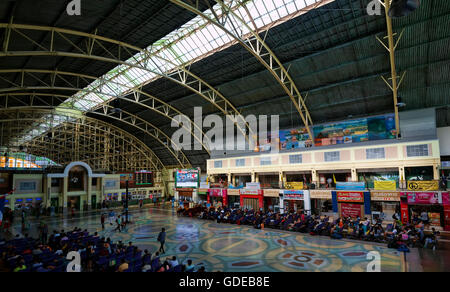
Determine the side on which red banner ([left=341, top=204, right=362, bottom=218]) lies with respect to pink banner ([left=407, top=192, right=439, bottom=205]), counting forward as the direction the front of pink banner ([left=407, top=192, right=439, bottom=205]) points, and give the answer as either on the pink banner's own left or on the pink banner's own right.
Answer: on the pink banner's own right

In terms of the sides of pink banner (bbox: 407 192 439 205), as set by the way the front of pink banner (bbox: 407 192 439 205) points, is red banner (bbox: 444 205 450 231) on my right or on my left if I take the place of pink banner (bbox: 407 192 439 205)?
on my left

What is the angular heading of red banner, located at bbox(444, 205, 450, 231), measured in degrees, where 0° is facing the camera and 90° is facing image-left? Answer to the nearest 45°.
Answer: approximately 0°

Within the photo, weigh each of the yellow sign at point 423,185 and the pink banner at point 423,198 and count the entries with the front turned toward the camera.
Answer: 2
